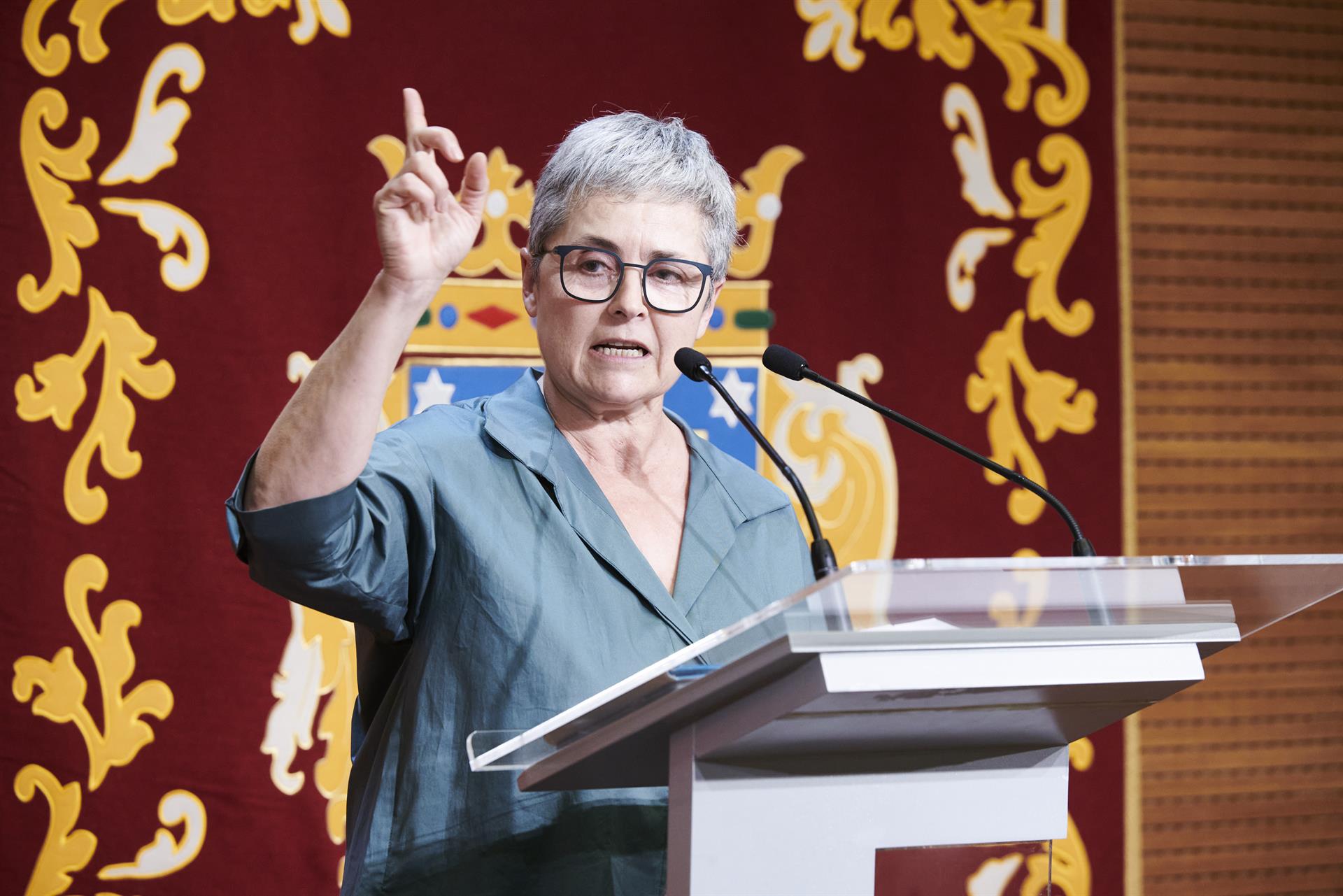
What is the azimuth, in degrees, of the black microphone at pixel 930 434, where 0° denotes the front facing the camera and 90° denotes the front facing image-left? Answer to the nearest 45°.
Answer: approximately 90°

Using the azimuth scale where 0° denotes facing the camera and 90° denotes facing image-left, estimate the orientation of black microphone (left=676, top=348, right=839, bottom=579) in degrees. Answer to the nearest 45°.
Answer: approximately 135°
